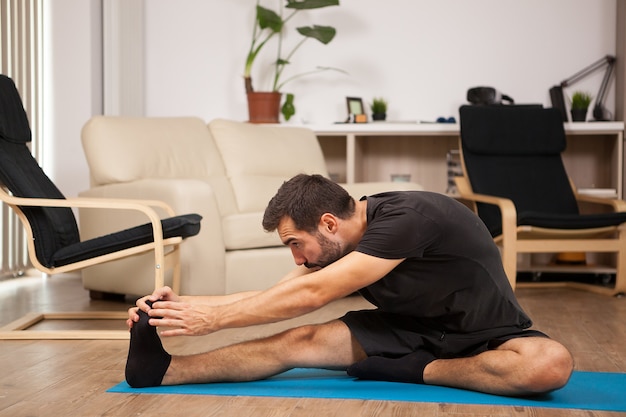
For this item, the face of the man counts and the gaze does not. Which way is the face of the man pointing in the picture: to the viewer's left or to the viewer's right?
to the viewer's left

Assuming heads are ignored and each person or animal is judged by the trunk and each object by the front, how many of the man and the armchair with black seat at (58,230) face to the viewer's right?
1

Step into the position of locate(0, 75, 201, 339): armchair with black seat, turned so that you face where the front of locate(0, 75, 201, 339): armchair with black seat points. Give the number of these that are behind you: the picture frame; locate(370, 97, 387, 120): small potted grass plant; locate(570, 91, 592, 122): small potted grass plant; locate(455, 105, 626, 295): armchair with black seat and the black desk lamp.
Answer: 0

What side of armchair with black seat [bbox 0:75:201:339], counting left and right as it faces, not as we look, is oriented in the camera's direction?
right

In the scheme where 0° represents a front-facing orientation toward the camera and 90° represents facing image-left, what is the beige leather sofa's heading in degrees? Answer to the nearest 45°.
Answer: approximately 315°

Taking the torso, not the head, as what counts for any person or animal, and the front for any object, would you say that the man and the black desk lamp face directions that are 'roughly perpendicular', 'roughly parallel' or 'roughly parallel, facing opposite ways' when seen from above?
roughly parallel

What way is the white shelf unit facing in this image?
toward the camera

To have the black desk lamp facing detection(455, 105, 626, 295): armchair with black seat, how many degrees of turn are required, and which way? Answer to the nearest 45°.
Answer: approximately 45° to its left

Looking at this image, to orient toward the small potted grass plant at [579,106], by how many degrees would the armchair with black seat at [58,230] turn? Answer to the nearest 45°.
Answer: approximately 45° to its left

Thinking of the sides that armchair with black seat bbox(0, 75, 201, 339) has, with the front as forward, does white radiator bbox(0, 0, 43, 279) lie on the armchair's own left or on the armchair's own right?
on the armchair's own left

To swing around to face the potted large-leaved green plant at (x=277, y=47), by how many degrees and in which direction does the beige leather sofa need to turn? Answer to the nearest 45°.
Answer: approximately 135° to its left

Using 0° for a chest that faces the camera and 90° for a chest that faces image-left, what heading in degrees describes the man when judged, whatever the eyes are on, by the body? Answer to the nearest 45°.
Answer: approximately 90°

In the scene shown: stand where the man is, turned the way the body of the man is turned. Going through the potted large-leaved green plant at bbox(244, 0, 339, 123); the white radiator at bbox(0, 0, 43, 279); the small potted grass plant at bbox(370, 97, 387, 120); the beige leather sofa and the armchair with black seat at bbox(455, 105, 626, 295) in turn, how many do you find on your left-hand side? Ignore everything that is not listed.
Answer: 0

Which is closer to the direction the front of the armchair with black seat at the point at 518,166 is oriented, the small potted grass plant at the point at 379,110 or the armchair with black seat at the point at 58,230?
the armchair with black seat

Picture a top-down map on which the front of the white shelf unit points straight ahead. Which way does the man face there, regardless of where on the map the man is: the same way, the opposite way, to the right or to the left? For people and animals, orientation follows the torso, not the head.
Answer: to the right

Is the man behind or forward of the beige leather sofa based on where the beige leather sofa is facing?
forward

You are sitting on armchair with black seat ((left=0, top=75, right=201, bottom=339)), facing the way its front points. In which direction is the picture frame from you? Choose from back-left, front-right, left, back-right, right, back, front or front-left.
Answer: front-left

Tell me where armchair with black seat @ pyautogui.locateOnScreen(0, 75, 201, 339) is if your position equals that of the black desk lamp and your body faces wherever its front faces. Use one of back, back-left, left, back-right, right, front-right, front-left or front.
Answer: front-left

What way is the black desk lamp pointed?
to the viewer's left
